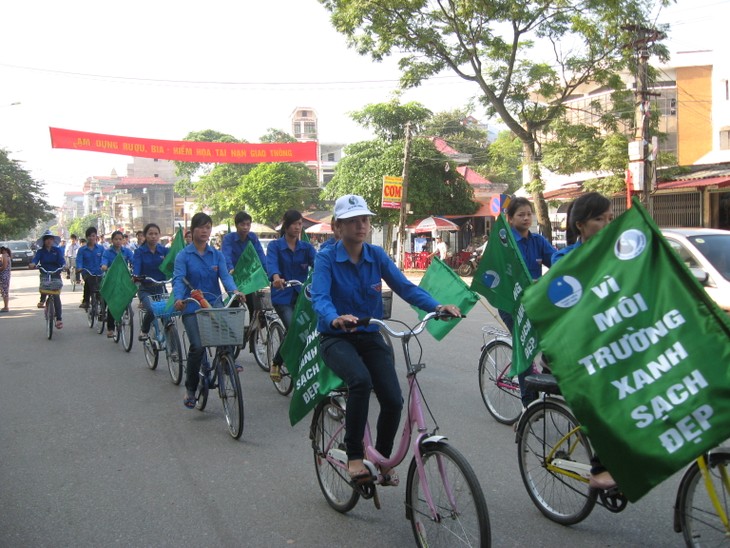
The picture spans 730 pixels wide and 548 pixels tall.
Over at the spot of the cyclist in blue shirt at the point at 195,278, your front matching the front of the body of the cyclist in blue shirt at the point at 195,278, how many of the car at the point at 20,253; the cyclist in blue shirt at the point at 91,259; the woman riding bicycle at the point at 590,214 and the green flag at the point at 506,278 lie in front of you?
2

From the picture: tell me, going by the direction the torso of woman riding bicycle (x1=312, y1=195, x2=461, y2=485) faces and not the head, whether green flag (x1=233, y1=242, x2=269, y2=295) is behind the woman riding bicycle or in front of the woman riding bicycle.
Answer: behind

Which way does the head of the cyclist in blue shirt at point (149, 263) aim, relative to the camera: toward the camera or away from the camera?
toward the camera

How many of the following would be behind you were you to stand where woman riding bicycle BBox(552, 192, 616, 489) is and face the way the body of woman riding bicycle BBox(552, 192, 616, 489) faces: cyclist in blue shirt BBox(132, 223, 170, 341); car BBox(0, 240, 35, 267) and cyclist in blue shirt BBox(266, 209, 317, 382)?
3

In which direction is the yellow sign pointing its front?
toward the camera

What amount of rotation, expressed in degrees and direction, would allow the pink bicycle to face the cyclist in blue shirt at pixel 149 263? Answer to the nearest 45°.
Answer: approximately 180°

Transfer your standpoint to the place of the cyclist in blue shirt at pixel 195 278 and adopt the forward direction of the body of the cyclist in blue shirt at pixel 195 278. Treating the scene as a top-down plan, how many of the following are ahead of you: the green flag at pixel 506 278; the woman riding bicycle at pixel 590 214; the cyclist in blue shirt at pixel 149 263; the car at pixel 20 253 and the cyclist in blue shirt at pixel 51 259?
2

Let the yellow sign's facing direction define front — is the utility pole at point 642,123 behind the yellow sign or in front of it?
in front

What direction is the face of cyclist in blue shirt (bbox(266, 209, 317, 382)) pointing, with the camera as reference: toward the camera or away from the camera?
toward the camera

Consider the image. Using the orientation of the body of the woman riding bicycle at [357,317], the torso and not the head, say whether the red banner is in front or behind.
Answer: behind

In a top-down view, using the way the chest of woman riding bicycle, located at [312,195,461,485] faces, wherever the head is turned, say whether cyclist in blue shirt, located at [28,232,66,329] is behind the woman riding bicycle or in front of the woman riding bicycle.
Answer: behind

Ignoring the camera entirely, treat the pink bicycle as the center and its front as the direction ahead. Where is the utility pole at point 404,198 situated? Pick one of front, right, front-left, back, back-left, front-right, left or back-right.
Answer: back-left

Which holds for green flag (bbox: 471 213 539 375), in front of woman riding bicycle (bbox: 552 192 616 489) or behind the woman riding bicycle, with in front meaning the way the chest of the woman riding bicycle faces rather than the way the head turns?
behind

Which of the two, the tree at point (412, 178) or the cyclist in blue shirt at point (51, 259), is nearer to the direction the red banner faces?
the cyclist in blue shirt

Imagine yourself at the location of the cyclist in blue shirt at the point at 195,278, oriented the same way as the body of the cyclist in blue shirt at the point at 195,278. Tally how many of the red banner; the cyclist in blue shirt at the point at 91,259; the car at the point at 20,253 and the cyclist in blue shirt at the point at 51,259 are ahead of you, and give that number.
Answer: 0

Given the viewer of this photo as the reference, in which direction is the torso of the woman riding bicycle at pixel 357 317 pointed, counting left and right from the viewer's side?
facing the viewer and to the right of the viewer
